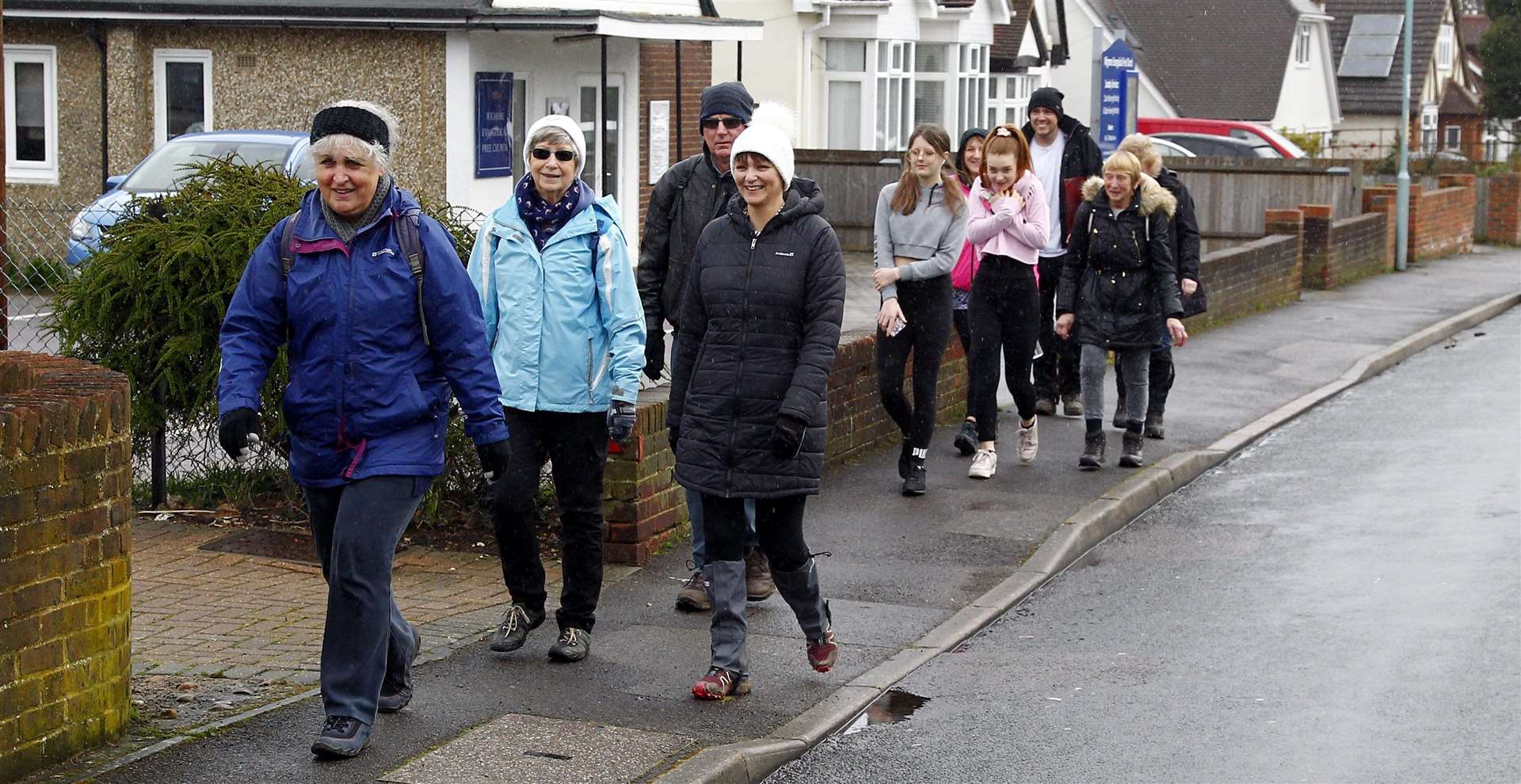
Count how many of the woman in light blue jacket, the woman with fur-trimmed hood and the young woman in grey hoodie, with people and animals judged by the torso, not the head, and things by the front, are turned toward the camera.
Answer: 3

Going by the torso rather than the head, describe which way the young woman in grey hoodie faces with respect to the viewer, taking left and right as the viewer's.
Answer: facing the viewer

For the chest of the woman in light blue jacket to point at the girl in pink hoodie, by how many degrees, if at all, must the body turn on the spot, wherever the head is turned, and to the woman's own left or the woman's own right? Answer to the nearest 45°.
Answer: approximately 135° to the woman's own left

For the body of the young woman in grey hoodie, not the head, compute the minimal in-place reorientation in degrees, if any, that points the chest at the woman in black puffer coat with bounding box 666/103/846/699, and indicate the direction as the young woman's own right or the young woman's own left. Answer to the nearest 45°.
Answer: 0° — they already face them

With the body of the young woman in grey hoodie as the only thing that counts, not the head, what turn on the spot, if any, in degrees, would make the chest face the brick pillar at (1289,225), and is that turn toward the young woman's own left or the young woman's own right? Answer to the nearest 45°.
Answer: approximately 180°

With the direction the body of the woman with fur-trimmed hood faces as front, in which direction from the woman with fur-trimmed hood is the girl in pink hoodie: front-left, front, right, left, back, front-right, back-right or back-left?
front-right

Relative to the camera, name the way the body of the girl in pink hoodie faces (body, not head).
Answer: toward the camera

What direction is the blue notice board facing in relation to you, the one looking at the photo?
facing the viewer and to the right of the viewer

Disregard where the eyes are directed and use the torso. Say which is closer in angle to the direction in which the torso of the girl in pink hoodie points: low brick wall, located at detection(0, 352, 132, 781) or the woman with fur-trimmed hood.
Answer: the low brick wall

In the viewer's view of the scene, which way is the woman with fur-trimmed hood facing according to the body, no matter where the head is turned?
toward the camera

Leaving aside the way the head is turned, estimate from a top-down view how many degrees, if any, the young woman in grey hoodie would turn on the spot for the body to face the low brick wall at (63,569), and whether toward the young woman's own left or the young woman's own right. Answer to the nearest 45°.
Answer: approximately 45° to the young woman's own right
